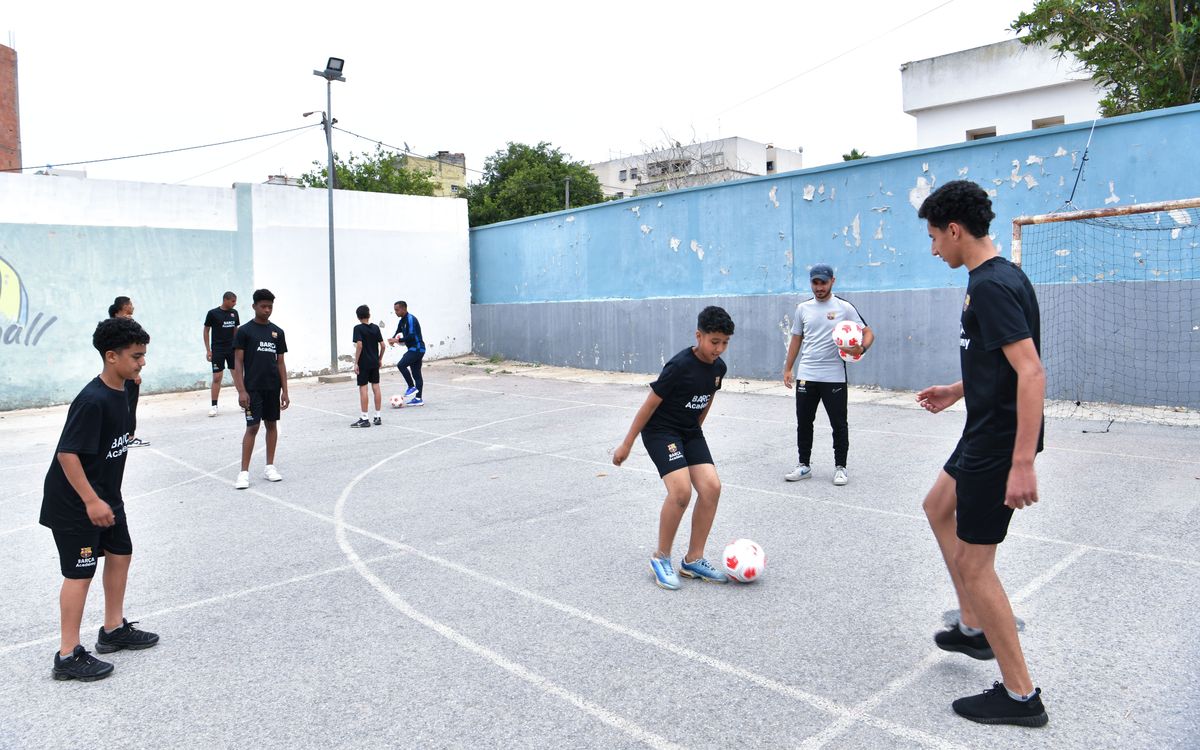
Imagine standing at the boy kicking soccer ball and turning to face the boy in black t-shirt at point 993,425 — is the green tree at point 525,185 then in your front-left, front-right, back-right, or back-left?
back-left

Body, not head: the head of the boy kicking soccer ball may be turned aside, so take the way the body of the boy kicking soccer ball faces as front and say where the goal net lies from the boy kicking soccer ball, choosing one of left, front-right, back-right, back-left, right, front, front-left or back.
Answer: left

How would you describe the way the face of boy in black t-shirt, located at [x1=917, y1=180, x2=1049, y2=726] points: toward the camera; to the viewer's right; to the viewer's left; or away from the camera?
to the viewer's left

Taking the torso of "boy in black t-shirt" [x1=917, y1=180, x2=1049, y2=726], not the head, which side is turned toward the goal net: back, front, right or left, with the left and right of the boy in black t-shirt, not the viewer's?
right

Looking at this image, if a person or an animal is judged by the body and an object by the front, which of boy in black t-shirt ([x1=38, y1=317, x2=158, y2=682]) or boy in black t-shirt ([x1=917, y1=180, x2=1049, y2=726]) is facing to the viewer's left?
boy in black t-shirt ([x1=917, y1=180, x2=1049, y2=726])

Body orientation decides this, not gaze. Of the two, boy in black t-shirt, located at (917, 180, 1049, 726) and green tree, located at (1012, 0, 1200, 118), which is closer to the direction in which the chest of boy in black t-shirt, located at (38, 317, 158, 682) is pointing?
the boy in black t-shirt

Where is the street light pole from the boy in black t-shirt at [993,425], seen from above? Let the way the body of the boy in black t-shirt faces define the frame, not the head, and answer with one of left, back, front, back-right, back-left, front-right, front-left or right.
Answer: front-right

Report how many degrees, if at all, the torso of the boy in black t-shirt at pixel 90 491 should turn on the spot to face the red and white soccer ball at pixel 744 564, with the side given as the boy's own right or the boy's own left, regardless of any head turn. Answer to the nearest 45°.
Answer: approximately 45° to the boy's own left

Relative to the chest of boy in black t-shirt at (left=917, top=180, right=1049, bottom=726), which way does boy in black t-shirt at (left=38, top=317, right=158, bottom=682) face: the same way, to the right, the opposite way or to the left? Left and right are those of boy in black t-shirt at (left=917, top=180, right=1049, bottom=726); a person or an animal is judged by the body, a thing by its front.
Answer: the opposite way

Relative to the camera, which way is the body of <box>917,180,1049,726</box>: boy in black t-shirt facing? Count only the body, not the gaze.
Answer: to the viewer's left

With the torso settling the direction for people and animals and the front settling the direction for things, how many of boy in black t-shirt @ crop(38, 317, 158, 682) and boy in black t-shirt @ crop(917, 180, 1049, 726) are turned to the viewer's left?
1

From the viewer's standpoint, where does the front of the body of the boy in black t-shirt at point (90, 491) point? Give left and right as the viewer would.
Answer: facing the viewer and to the right of the viewer

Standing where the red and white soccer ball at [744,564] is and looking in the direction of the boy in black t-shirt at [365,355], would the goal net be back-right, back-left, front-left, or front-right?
front-right

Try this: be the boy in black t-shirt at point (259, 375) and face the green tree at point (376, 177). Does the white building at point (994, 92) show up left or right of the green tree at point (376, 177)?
right
